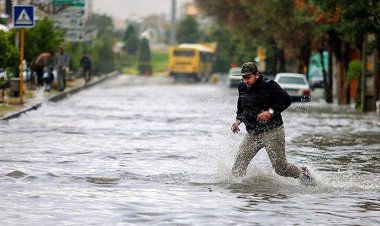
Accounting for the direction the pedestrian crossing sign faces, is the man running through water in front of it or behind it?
in front

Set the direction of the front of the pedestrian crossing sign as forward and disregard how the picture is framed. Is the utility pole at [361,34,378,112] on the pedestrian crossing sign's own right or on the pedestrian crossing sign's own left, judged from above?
on the pedestrian crossing sign's own left

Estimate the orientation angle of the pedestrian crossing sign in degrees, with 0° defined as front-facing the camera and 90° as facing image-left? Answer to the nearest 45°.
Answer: approximately 0°

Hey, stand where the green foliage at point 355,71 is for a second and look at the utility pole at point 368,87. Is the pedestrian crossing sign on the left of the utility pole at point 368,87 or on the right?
right

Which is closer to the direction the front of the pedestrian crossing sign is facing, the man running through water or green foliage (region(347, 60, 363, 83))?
the man running through water
